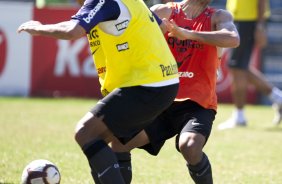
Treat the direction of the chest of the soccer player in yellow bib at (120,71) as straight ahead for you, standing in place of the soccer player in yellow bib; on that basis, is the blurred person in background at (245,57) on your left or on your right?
on your right

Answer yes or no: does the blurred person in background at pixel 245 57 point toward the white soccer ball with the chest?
no

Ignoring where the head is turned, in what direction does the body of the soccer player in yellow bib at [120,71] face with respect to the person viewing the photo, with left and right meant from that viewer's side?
facing to the left of the viewer
